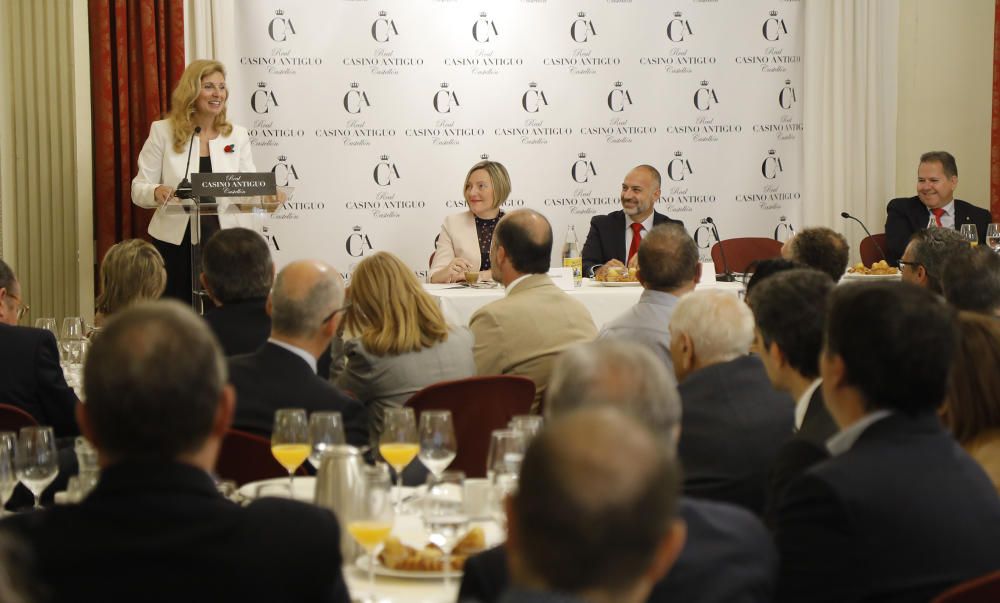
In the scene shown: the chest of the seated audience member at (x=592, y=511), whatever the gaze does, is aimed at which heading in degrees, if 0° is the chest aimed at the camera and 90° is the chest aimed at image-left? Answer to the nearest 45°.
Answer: approximately 180°

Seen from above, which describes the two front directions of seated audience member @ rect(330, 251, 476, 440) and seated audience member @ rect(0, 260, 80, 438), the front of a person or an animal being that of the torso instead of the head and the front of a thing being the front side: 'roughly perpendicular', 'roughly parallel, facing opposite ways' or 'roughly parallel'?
roughly perpendicular

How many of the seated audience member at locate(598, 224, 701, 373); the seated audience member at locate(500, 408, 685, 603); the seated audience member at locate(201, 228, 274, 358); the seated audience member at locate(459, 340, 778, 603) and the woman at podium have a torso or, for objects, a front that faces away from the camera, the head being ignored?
4

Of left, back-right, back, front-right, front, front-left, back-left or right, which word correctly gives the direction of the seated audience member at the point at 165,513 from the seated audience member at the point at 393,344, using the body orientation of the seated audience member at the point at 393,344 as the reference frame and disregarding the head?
back-left

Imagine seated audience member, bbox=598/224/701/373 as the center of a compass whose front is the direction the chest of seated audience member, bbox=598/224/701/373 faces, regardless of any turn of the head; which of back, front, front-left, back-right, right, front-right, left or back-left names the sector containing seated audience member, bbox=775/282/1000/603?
back

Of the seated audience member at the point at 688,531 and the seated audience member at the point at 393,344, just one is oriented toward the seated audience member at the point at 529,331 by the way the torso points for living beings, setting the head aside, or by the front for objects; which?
the seated audience member at the point at 688,531

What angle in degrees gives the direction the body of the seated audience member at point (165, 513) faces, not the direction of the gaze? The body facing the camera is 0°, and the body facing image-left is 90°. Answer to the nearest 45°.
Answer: approximately 180°

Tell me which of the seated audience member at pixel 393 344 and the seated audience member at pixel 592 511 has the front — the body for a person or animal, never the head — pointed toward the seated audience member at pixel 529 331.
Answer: the seated audience member at pixel 592 511

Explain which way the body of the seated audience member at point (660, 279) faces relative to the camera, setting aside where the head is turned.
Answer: away from the camera

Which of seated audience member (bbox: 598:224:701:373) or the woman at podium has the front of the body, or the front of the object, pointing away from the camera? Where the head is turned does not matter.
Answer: the seated audience member

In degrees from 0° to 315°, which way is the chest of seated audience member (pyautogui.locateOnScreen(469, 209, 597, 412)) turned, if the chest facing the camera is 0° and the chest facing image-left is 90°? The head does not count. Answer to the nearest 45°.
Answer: approximately 135°

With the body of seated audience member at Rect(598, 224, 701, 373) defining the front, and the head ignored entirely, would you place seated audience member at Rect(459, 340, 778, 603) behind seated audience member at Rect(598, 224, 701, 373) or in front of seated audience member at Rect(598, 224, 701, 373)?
behind

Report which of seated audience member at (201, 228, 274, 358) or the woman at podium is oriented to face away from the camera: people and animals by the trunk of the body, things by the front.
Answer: the seated audience member

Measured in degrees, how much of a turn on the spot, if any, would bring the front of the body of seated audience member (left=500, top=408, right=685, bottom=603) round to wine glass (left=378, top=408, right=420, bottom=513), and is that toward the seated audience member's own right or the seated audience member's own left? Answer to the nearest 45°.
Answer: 0° — they already face it

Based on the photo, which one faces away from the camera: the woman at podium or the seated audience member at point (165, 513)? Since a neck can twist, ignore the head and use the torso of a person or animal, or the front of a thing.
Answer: the seated audience member

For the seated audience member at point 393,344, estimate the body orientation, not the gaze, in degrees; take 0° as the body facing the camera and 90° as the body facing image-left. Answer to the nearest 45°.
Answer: approximately 135°
